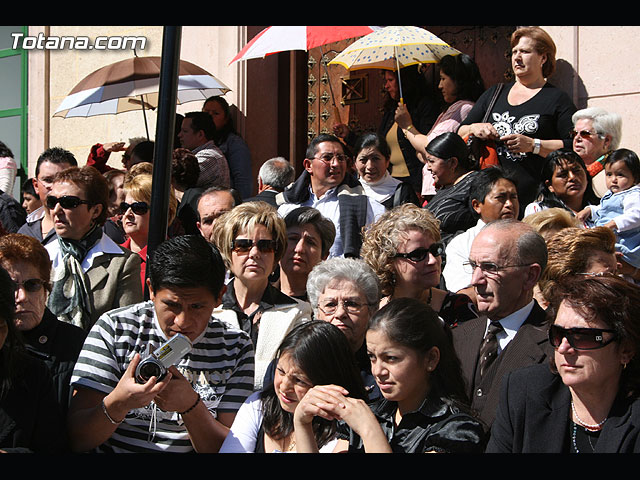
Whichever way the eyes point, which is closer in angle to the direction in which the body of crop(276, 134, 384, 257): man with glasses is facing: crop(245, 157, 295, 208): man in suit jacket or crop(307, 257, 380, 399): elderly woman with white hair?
the elderly woman with white hair

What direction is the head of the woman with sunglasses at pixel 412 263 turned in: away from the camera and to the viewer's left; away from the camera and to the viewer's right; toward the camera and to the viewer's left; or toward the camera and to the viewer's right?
toward the camera and to the viewer's right

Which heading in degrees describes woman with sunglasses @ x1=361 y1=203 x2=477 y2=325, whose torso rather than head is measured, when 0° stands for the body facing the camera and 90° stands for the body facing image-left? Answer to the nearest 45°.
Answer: approximately 315°

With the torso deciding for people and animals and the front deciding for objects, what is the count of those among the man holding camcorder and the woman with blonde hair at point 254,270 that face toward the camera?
2

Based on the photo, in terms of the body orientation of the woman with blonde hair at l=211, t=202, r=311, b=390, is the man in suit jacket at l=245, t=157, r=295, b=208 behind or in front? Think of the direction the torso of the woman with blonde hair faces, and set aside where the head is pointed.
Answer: behind

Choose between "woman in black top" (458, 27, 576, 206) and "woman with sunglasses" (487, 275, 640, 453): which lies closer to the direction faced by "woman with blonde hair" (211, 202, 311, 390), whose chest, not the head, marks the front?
the woman with sunglasses

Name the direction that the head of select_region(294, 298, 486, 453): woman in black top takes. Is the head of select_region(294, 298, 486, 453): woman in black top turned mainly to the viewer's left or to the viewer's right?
to the viewer's left
